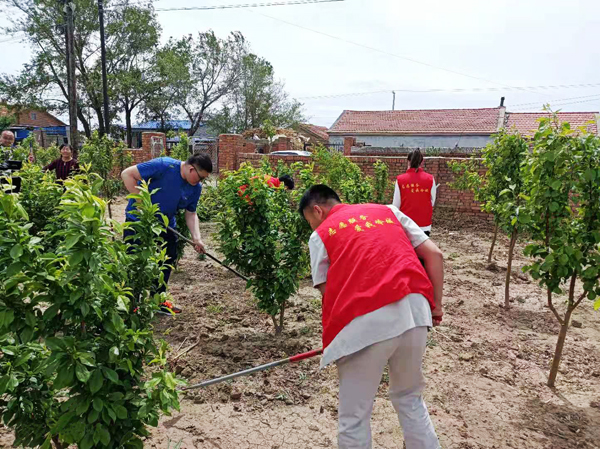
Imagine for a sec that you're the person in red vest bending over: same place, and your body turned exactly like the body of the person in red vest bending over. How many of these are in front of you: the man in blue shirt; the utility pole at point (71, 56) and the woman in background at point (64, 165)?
3

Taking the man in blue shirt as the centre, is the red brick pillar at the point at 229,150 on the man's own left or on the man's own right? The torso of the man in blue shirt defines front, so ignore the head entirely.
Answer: on the man's own left

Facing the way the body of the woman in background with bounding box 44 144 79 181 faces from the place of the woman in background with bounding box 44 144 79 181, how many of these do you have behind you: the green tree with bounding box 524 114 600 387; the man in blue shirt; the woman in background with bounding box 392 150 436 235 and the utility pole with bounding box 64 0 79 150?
1

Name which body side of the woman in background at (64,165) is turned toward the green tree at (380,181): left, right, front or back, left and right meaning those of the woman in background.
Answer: left

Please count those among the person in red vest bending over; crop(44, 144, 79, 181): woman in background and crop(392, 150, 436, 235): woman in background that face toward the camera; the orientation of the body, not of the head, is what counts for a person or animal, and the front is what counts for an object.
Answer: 1

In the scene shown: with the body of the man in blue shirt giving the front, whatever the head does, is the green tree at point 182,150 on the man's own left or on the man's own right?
on the man's own left

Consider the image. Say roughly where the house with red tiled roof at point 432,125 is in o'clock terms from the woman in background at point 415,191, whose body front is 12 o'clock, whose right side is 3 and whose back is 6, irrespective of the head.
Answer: The house with red tiled roof is roughly at 12 o'clock from the woman in background.

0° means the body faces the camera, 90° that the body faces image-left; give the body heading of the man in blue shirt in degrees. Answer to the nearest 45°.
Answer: approximately 315°

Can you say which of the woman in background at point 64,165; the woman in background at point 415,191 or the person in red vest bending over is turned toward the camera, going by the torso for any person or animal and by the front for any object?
the woman in background at point 64,165

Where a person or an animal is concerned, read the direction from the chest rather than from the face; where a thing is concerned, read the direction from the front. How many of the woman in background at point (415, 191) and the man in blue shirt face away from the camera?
1

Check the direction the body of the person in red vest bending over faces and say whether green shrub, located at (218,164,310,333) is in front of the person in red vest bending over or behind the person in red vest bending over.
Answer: in front

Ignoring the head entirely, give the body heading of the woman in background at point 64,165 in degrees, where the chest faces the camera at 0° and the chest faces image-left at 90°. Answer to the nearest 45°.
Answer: approximately 0°

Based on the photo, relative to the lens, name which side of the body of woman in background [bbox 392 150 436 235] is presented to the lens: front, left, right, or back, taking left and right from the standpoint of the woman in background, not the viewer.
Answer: back

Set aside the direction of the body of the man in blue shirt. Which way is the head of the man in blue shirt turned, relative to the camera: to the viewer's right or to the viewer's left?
to the viewer's right
